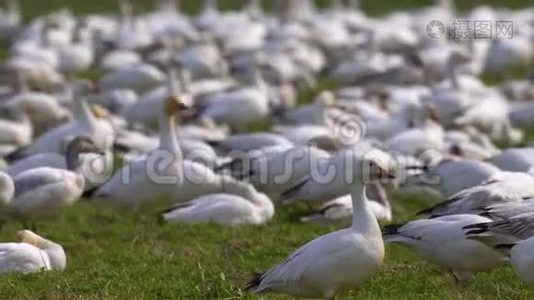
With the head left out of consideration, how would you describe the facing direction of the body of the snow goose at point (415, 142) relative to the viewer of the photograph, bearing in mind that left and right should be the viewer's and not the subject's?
facing to the right of the viewer

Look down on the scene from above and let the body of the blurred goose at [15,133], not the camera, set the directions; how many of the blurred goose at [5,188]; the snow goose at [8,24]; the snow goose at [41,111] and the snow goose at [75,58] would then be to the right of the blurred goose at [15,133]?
1

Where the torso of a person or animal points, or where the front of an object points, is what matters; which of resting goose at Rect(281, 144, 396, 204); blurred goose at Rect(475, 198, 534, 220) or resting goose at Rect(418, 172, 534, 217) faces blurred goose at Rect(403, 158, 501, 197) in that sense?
resting goose at Rect(281, 144, 396, 204)

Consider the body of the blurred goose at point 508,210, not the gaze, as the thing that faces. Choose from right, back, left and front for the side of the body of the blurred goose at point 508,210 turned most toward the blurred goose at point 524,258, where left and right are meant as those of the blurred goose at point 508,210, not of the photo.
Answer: right

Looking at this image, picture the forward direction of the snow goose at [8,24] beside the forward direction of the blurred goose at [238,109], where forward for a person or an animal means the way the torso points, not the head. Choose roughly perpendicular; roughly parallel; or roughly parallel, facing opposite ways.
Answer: roughly parallel

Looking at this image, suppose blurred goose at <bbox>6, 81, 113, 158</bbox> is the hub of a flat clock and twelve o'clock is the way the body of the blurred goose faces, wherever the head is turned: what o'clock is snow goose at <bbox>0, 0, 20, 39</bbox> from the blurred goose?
The snow goose is roughly at 9 o'clock from the blurred goose.

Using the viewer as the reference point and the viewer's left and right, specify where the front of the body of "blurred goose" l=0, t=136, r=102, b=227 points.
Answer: facing to the right of the viewer

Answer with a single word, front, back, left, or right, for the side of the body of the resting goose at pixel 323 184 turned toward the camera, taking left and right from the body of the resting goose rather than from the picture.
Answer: right

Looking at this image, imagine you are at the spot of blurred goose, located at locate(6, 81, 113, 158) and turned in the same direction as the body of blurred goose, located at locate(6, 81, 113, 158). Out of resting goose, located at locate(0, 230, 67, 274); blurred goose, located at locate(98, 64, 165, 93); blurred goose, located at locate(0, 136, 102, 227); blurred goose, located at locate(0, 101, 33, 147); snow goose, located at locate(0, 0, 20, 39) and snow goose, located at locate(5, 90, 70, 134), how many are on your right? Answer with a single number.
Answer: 2
